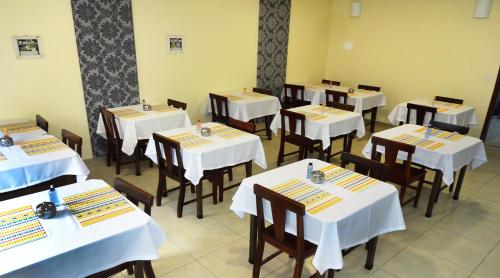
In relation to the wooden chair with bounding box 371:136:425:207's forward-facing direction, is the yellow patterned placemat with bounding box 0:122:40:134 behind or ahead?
behind

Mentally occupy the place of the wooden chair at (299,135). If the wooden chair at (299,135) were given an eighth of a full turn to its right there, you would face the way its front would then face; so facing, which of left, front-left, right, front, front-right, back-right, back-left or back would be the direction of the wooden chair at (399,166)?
front-right

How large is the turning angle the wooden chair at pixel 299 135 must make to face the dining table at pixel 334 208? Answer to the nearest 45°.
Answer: approximately 135° to its right

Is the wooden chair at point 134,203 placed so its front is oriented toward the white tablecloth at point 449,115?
no

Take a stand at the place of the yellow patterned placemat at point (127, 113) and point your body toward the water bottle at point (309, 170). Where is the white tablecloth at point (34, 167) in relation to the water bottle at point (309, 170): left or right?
right

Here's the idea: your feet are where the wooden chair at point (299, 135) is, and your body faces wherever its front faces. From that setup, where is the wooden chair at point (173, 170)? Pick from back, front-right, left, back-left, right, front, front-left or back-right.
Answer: back

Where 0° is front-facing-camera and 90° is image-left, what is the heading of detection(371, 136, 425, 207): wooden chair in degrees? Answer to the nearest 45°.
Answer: approximately 225°

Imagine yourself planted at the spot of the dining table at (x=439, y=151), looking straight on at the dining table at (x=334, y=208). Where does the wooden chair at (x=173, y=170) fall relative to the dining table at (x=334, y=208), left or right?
right

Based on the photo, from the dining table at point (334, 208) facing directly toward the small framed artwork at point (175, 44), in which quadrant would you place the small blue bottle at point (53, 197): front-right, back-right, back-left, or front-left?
front-left

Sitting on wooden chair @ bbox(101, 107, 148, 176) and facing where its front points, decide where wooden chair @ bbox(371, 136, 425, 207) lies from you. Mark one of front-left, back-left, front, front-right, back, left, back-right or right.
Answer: right

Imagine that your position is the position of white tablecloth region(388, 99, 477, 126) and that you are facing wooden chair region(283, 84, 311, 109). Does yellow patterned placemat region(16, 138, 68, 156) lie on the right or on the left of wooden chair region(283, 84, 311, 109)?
left

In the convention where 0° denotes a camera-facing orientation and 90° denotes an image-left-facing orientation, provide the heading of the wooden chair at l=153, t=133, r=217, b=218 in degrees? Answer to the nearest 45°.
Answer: approximately 225°

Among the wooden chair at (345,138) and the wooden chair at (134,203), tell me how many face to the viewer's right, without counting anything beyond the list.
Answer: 0

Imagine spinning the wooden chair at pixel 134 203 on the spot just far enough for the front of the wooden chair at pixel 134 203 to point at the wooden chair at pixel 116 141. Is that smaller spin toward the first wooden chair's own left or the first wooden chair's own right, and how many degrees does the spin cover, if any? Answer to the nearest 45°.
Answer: approximately 135° to the first wooden chair's own right

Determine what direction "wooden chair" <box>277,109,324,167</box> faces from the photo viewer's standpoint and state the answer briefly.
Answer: facing away from the viewer and to the right of the viewer

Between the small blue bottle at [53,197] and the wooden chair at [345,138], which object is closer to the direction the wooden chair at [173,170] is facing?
the wooden chair

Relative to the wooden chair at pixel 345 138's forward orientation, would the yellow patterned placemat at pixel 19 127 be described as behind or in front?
in front
